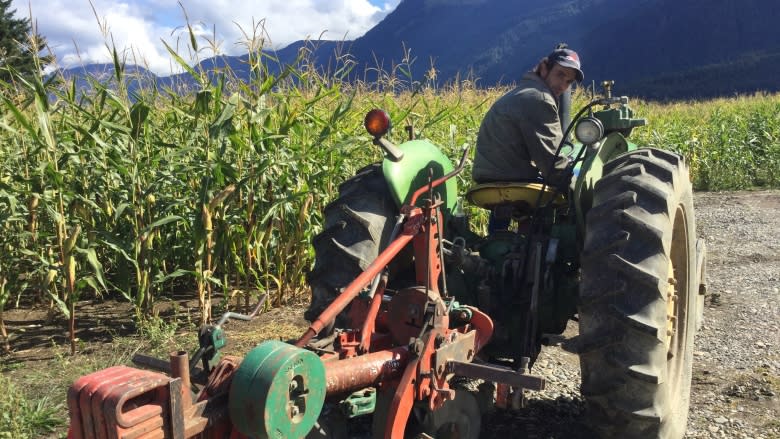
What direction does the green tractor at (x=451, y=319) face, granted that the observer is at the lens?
facing away from the viewer and to the right of the viewer
